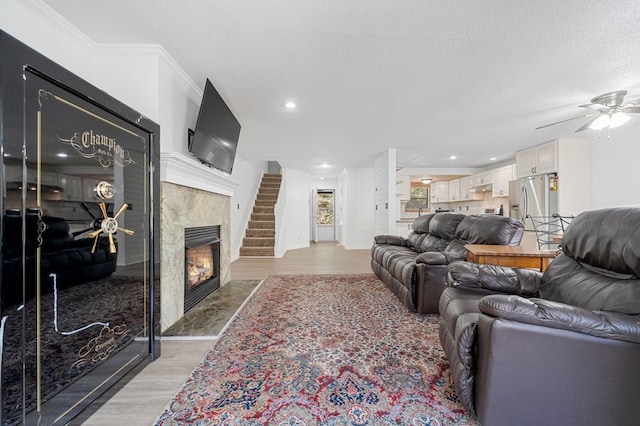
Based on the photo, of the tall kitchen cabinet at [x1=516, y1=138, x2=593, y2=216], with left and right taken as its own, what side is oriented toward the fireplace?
front

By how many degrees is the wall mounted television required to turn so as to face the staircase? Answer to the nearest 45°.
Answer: approximately 135° to its left

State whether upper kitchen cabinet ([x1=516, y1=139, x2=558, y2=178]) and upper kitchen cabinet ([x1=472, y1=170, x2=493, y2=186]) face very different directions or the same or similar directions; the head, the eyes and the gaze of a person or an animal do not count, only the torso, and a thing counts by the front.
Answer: same or similar directions

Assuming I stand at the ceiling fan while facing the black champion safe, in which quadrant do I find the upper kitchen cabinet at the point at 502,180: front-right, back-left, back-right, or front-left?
back-right

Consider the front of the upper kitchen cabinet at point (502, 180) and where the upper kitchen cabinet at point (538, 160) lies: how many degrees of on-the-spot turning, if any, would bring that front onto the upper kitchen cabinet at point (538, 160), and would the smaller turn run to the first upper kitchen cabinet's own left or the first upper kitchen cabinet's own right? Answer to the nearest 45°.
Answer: approximately 90° to the first upper kitchen cabinet's own left

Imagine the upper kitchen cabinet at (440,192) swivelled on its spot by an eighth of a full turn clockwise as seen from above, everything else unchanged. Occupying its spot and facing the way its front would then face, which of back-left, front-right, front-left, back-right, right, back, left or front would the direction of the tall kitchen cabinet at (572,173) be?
left

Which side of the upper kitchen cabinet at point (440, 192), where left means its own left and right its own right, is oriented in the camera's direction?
front

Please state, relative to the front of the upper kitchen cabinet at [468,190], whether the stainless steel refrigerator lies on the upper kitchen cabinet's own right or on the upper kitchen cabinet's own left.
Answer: on the upper kitchen cabinet's own left

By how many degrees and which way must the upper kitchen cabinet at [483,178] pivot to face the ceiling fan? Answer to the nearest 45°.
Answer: approximately 45° to its left

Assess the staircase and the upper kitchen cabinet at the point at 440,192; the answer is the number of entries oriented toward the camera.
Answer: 2

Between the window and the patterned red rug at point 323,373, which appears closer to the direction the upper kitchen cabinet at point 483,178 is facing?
the patterned red rug

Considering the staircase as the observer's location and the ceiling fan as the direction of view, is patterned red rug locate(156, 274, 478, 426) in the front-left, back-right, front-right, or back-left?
front-right

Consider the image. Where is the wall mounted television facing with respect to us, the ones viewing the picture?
facing the viewer and to the right of the viewer

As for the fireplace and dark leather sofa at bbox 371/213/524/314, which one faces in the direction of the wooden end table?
the fireplace

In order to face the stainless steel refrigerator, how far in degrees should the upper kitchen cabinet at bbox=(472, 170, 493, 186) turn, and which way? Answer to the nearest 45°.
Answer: approximately 90° to its left

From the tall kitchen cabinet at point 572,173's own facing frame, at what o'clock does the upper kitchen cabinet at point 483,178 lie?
the upper kitchen cabinet at point 483,178 is roughly at 3 o'clock from the tall kitchen cabinet at point 572,173.

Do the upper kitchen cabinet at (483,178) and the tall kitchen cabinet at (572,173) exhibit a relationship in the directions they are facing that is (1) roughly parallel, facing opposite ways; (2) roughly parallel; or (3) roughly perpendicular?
roughly parallel
